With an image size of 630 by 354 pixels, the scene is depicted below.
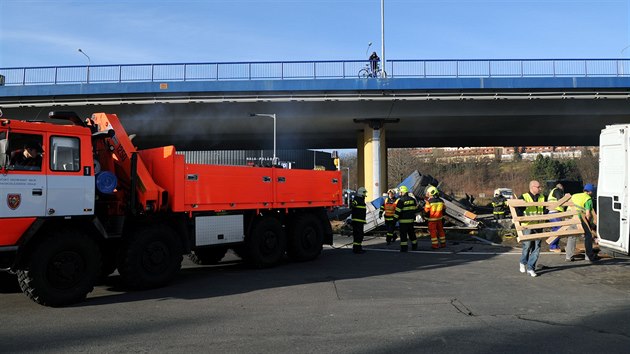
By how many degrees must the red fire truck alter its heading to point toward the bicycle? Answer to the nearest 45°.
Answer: approximately 180°

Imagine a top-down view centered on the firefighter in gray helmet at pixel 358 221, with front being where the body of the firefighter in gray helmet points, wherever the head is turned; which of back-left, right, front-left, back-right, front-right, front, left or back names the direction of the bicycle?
left

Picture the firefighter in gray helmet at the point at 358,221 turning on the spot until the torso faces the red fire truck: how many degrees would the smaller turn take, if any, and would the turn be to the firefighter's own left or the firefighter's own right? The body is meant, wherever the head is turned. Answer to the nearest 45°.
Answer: approximately 135° to the firefighter's own right

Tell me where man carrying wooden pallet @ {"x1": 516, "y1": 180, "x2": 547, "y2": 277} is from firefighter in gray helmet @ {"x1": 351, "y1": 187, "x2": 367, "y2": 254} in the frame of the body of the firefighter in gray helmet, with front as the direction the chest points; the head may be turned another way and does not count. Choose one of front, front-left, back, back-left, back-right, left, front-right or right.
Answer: front-right

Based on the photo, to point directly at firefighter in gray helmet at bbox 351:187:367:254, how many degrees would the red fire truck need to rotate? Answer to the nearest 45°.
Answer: approximately 180°

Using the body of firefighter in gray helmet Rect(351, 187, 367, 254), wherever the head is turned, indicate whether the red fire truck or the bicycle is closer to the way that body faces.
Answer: the bicycle

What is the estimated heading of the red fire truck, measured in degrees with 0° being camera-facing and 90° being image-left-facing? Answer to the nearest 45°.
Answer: approximately 45°

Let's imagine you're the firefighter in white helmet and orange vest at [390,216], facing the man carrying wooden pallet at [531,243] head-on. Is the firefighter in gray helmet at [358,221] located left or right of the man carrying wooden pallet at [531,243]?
right

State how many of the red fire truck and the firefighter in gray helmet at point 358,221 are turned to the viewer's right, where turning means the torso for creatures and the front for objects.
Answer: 1
